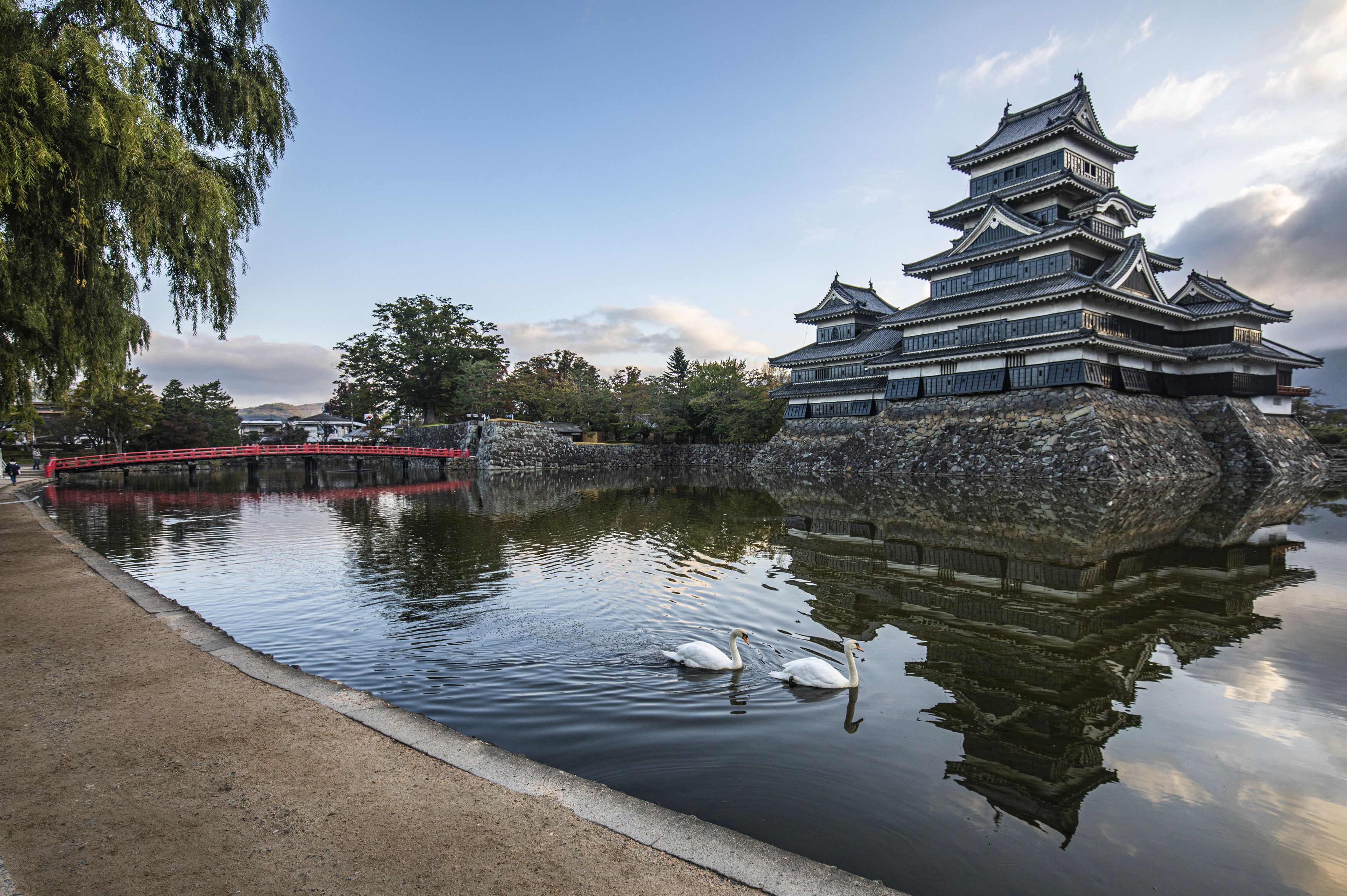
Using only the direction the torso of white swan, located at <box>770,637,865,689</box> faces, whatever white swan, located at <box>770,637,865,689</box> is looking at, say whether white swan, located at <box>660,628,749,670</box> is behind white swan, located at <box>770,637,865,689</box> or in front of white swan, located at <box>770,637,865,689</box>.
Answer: behind

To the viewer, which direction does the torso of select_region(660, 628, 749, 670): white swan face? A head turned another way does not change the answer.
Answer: to the viewer's right

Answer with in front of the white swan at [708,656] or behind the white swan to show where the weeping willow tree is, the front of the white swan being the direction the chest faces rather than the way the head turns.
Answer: behind

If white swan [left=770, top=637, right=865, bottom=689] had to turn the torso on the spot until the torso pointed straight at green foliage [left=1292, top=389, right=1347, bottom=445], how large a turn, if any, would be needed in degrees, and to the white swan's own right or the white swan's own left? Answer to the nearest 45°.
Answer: approximately 45° to the white swan's own left

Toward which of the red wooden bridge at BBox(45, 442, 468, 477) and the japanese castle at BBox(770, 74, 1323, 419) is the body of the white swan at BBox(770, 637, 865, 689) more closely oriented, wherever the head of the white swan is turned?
the japanese castle

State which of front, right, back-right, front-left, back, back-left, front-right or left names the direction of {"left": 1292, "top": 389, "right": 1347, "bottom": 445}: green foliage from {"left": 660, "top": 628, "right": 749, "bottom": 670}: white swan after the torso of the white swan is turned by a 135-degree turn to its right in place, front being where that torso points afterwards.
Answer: back

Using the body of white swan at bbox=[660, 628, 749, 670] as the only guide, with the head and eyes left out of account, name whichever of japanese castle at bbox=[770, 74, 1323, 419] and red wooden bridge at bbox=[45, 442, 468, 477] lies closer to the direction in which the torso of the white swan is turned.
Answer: the japanese castle

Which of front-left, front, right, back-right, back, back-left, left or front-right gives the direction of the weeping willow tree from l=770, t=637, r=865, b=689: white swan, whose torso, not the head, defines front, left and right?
back

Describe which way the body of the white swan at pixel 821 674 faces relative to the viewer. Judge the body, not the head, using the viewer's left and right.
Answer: facing to the right of the viewer

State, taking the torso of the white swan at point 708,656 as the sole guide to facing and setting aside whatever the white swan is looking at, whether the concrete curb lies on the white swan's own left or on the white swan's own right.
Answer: on the white swan's own right

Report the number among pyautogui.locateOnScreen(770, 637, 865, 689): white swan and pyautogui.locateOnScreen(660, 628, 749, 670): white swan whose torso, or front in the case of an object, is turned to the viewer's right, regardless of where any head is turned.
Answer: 2
